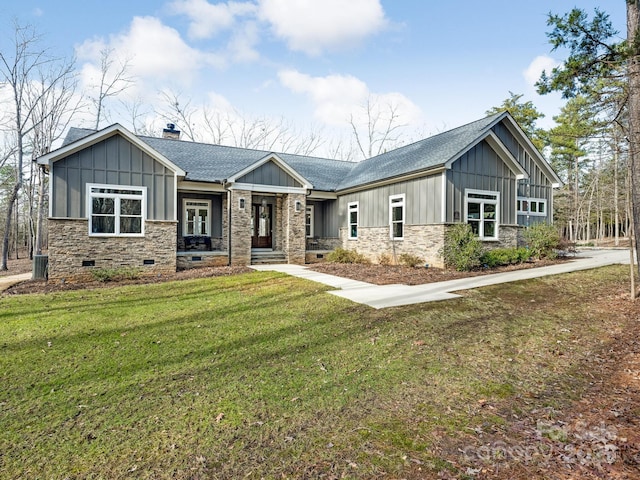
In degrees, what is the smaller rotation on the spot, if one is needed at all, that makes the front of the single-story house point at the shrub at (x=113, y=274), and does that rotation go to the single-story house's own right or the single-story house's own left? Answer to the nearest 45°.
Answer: approximately 45° to the single-story house's own right

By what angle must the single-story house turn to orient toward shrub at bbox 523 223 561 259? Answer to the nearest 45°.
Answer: approximately 90° to its left

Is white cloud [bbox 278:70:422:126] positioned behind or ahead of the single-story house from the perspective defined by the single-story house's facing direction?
behind

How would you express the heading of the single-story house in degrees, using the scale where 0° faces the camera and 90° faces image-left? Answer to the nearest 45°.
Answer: approximately 0°

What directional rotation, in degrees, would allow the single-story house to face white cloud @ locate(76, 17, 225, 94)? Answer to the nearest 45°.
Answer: approximately 135° to its right

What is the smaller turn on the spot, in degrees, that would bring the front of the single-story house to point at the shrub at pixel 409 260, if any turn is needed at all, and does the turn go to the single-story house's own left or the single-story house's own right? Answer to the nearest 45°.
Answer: approximately 90° to the single-story house's own left
